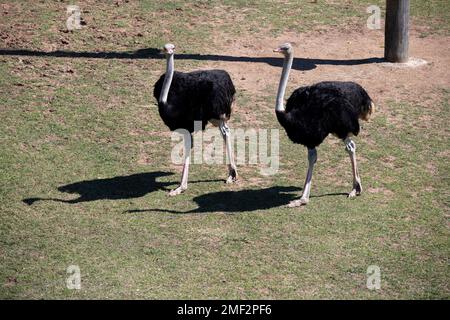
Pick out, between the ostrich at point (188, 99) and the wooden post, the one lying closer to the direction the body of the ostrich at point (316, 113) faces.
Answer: the ostrich

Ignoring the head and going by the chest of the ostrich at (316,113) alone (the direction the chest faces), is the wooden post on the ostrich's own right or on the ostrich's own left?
on the ostrich's own right

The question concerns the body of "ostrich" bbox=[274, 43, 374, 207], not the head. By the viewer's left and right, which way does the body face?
facing to the left of the viewer

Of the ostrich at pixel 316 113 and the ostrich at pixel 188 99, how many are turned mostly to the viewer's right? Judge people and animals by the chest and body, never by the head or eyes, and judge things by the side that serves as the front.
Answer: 0

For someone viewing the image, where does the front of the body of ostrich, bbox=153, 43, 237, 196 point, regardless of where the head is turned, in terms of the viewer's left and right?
facing the viewer and to the left of the viewer

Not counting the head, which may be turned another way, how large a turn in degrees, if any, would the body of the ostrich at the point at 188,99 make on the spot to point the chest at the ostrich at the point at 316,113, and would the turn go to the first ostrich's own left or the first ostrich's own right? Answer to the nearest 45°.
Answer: approximately 135° to the first ostrich's own left

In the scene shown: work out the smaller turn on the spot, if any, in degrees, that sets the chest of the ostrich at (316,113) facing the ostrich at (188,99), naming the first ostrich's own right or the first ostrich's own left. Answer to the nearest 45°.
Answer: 0° — it already faces it

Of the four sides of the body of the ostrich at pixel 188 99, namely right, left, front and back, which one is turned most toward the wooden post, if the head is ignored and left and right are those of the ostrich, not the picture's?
back
